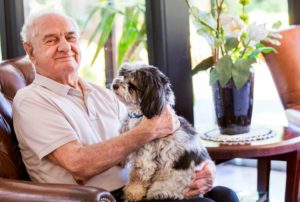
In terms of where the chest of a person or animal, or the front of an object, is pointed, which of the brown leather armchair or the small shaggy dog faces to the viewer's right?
the brown leather armchair

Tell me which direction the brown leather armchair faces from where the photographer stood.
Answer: facing to the right of the viewer

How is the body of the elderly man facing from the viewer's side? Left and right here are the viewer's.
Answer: facing the viewer and to the right of the viewer

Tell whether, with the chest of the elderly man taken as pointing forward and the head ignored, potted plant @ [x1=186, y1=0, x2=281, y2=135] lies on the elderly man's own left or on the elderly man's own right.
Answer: on the elderly man's own left

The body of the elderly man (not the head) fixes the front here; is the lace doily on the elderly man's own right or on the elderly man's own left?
on the elderly man's own left

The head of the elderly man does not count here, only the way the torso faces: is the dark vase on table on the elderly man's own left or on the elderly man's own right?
on the elderly man's own left

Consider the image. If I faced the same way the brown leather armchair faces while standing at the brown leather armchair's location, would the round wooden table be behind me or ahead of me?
ahead

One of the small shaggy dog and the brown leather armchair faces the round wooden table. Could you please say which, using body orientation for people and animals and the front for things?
the brown leather armchair
